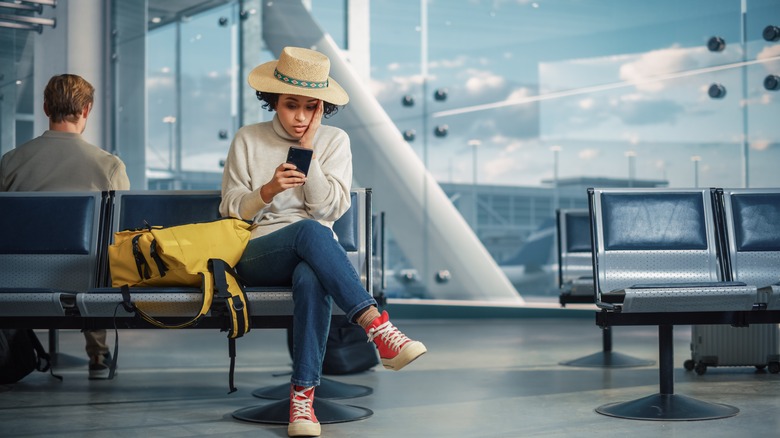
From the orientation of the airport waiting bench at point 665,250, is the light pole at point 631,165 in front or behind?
behind

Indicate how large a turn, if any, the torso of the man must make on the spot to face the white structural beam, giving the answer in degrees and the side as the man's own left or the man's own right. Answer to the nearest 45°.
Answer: approximately 45° to the man's own right

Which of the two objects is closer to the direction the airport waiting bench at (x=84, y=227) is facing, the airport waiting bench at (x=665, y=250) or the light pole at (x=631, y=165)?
the airport waiting bench

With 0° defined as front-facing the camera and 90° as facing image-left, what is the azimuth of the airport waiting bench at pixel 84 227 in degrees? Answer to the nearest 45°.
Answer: approximately 0°

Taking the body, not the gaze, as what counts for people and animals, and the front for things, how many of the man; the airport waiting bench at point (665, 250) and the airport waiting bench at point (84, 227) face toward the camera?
2

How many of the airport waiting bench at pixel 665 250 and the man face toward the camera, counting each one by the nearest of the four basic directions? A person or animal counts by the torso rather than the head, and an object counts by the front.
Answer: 1

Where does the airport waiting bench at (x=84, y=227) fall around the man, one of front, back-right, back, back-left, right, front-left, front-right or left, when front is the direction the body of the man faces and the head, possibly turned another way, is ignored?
back

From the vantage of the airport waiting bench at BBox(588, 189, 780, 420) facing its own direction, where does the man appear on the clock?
The man is roughly at 3 o'clock from the airport waiting bench.

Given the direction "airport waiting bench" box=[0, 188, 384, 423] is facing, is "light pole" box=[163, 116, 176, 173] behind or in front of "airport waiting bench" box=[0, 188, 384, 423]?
behind

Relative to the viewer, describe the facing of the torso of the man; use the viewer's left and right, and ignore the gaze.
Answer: facing away from the viewer

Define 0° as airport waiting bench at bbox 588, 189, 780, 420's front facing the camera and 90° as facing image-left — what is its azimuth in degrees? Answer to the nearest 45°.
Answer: approximately 0°

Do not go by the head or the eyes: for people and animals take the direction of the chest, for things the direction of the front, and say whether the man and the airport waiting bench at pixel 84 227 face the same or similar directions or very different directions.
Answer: very different directions

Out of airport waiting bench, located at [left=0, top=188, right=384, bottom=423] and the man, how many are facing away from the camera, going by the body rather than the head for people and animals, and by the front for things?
1
